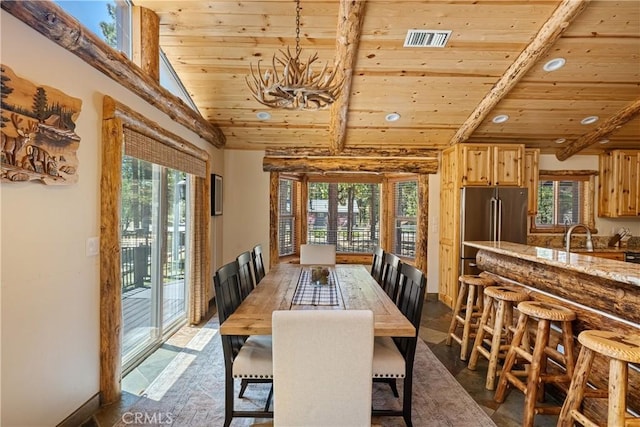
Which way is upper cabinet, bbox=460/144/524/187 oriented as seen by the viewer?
toward the camera

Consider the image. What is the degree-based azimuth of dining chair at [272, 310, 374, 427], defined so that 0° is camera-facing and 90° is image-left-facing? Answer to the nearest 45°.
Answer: approximately 180°

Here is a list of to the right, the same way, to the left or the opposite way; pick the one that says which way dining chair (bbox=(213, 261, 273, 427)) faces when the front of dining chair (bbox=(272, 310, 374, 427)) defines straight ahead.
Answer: to the right

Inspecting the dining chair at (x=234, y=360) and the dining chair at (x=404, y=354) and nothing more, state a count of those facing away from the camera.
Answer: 0

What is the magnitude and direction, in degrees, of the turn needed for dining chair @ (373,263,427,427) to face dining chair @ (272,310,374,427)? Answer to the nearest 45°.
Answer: approximately 45° to its left

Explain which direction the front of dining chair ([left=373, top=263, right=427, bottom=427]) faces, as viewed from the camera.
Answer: facing to the left of the viewer

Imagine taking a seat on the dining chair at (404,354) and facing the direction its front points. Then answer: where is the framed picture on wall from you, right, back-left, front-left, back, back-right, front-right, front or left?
front-right

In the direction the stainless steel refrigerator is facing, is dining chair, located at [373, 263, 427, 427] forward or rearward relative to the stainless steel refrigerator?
forward

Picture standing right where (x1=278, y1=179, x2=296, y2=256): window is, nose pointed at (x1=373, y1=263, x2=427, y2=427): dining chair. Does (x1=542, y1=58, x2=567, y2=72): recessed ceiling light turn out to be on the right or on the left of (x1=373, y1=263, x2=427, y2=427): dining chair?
left

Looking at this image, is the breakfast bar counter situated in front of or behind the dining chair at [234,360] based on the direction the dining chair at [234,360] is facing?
in front

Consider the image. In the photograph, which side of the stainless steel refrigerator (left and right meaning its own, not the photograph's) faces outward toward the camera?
front

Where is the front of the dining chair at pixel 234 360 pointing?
to the viewer's right
